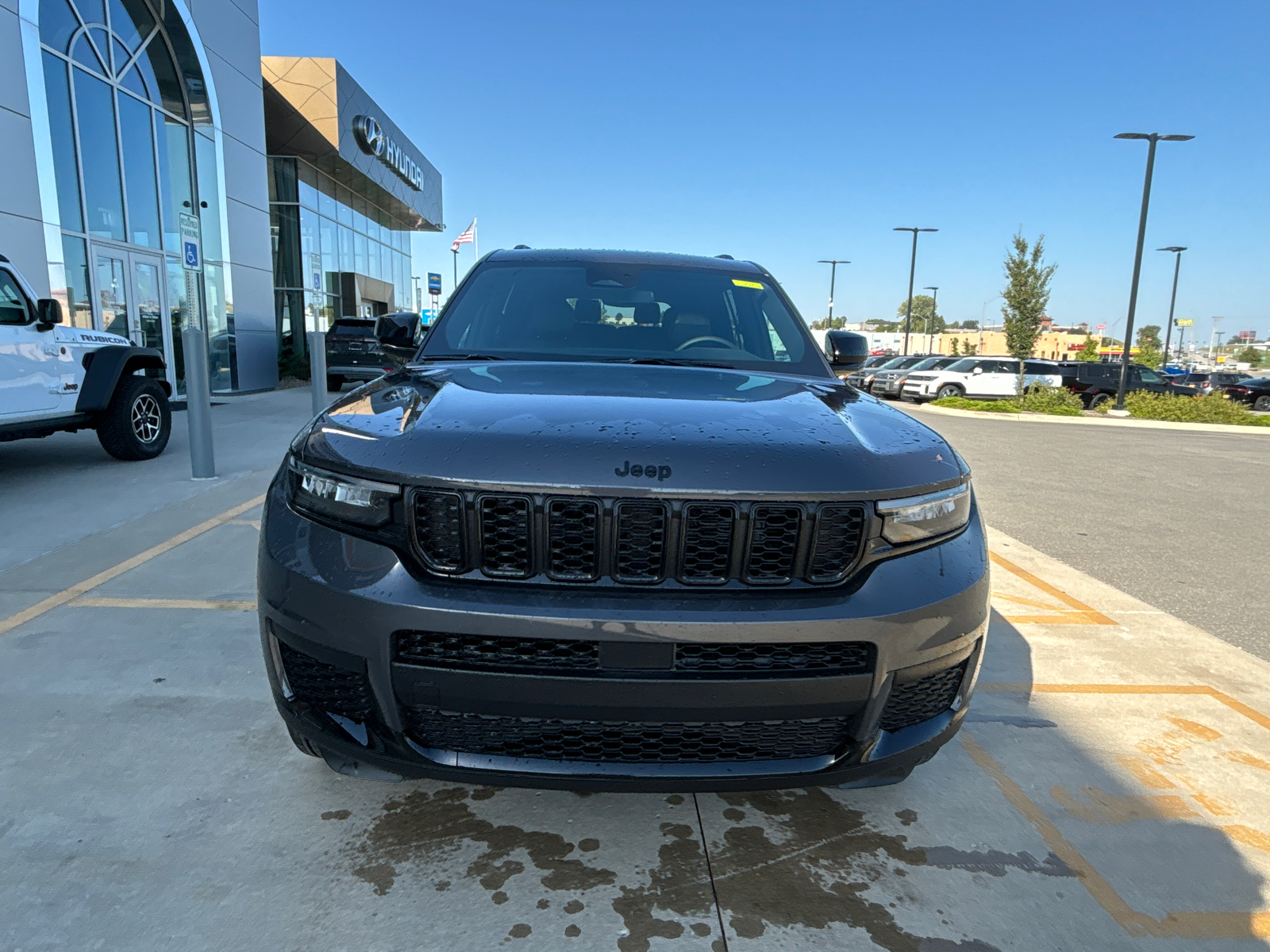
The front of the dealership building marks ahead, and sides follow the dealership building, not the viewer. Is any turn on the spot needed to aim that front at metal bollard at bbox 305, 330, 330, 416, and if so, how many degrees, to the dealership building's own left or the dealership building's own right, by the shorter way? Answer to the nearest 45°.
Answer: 0° — it already faces it

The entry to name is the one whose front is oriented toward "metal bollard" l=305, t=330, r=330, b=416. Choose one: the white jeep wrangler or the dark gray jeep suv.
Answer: the white jeep wrangler

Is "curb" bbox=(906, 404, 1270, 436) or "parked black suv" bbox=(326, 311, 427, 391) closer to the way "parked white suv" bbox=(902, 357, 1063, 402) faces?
the parked black suv

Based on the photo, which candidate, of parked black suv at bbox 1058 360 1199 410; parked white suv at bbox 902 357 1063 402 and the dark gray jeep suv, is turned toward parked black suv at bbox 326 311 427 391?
the parked white suv

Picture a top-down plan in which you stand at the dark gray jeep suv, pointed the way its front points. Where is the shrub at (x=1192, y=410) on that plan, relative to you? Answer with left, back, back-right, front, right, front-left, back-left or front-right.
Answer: back-left

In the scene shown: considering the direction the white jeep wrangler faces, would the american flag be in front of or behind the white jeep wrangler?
in front

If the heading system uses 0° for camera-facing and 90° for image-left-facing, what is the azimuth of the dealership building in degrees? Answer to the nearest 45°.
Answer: approximately 315°

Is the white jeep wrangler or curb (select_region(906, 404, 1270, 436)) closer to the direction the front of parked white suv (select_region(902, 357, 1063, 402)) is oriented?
the white jeep wrangler

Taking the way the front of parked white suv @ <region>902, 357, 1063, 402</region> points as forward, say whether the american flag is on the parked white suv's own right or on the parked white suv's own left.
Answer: on the parked white suv's own right

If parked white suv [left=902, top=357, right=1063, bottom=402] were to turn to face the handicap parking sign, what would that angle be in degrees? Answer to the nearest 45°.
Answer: approximately 45° to its left

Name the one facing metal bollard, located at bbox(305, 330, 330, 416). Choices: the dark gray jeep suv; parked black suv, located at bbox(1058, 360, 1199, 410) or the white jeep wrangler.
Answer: the white jeep wrangler

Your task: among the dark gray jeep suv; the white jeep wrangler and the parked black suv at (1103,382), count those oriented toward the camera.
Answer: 1
